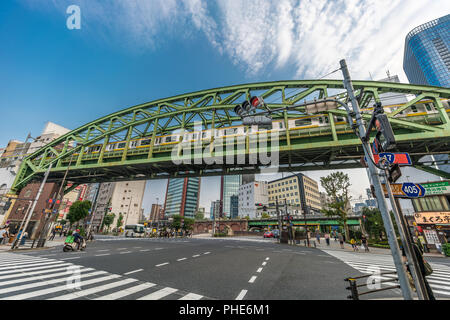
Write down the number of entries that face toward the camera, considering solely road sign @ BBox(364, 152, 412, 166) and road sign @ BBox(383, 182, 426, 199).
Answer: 2

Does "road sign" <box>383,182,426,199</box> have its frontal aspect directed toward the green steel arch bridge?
no

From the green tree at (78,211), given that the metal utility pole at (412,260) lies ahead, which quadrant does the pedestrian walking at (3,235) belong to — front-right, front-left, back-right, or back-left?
front-right

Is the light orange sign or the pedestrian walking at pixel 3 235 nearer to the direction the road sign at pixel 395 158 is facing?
the pedestrian walking

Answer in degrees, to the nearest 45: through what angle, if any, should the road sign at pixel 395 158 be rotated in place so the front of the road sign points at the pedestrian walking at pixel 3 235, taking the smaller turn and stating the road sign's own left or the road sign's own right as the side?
approximately 90° to the road sign's own right

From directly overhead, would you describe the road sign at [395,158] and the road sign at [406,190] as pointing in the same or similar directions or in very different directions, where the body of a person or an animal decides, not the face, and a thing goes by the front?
same or similar directions

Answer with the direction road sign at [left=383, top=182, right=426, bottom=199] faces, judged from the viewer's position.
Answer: facing the viewer

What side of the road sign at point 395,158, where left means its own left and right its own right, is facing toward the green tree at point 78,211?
right

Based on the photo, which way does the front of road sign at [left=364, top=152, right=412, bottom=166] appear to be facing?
toward the camera

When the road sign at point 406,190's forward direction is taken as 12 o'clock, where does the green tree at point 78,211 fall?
The green tree is roughly at 3 o'clock from the road sign.
